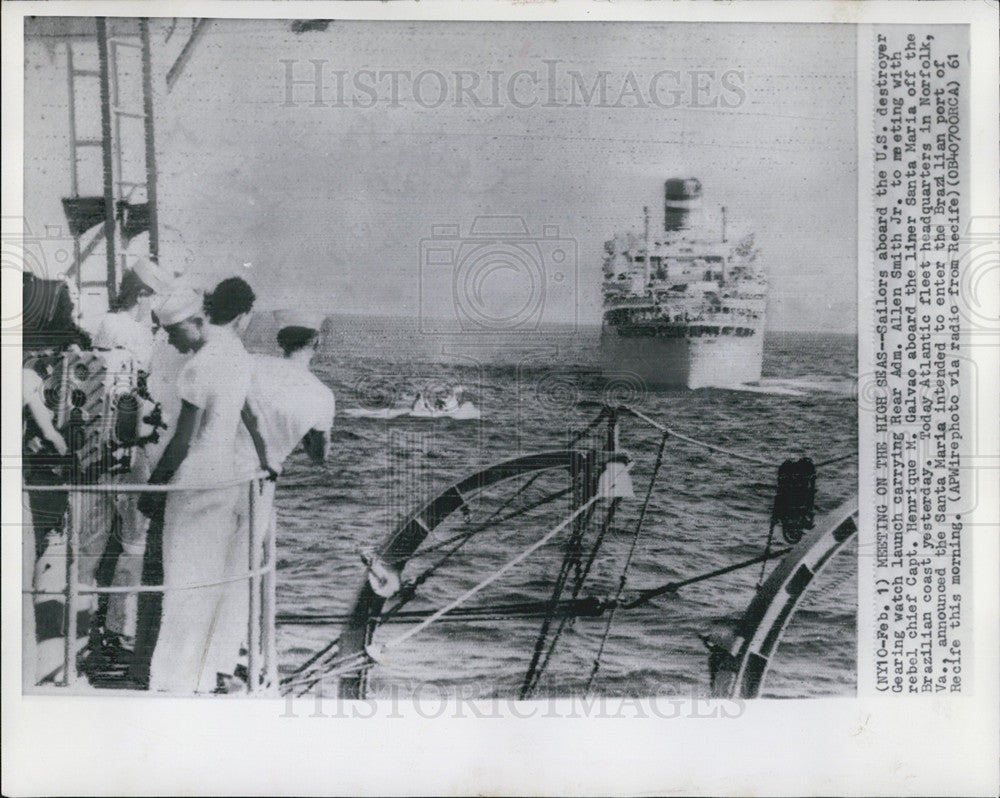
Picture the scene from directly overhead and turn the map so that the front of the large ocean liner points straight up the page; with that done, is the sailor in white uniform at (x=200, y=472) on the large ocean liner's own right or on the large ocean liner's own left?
on the large ocean liner's own left

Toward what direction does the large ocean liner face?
away from the camera
